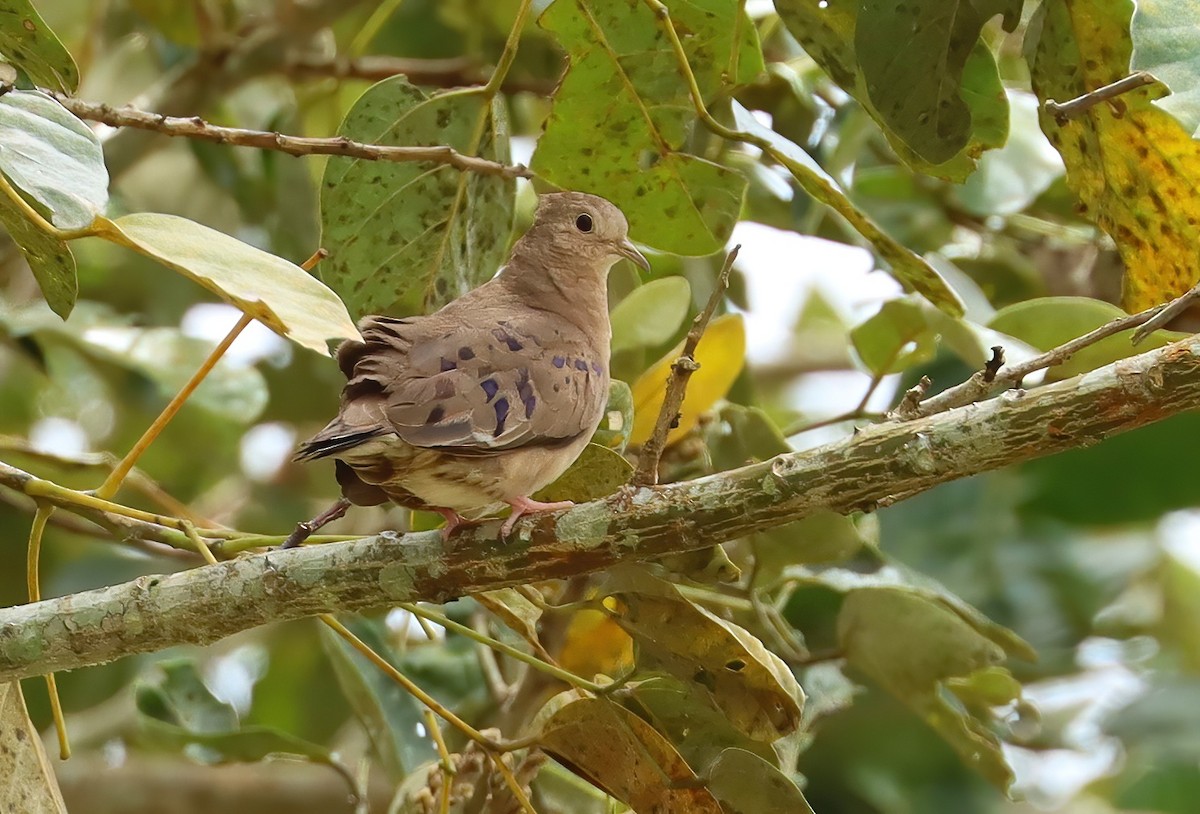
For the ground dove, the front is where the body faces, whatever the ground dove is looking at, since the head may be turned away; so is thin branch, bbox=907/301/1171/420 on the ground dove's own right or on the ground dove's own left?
on the ground dove's own right

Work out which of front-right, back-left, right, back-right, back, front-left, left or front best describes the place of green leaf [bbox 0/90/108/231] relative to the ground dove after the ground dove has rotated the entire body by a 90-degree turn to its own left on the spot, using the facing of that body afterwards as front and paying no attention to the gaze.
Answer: back-left

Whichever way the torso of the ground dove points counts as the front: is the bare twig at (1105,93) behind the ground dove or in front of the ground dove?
in front

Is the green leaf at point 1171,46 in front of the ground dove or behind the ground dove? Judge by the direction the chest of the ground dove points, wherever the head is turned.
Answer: in front

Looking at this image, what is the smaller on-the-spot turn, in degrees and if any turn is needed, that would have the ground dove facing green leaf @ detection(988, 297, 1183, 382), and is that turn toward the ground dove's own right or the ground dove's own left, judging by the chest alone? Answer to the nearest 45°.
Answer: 0° — it already faces it

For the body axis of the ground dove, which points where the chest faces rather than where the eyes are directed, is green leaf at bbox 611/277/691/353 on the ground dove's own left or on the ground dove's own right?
on the ground dove's own left

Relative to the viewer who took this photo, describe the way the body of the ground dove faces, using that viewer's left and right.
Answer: facing to the right of the viewer

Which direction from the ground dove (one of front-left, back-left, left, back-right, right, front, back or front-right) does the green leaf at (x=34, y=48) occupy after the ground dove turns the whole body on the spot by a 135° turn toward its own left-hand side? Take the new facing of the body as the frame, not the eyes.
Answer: front-left
